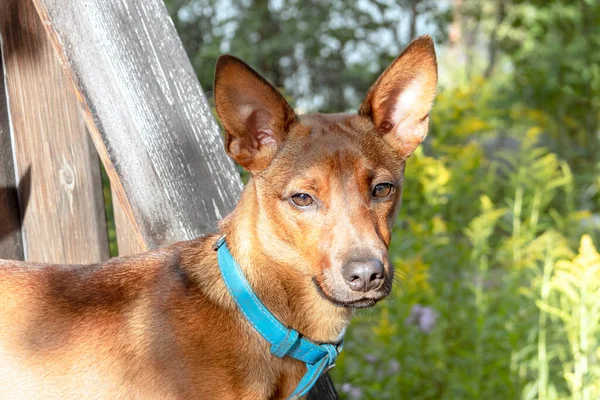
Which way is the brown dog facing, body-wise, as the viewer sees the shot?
to the viewer's right

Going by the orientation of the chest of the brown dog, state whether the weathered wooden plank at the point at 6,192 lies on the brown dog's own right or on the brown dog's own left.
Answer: on the brown dog's own left
